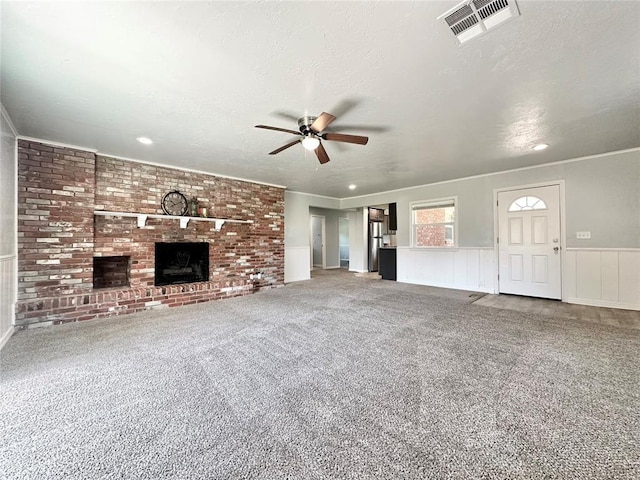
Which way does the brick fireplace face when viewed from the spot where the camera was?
facing the viewer and to the right of the viewer

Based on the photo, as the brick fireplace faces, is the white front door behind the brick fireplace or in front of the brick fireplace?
in front

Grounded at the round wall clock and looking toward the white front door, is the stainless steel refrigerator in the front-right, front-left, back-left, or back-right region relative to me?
front-left

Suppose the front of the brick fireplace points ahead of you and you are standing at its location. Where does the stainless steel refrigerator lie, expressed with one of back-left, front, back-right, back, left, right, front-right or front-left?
front-left

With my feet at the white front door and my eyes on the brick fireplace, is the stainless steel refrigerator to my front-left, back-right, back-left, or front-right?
front-right

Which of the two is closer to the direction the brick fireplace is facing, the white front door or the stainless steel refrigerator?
the white front door
